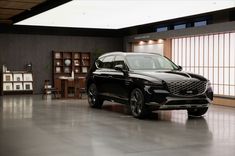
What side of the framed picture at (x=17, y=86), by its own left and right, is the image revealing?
front

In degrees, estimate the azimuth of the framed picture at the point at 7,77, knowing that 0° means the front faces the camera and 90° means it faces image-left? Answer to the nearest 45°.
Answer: approximately 0°

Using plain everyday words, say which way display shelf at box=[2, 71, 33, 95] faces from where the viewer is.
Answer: facing the viewer

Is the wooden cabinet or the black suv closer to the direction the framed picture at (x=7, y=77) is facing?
the black suv

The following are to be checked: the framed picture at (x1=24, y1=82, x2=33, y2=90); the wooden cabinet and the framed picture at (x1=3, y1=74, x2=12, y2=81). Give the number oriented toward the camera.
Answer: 3

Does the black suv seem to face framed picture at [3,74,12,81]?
no

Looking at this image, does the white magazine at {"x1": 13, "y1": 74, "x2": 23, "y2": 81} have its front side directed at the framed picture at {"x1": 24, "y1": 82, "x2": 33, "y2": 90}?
no

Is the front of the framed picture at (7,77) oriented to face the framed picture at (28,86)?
no

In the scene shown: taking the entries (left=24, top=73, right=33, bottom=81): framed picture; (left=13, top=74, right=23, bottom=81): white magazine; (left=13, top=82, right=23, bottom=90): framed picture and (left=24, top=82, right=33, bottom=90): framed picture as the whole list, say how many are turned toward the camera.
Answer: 4

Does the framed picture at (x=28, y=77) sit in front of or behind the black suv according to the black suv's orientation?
behind

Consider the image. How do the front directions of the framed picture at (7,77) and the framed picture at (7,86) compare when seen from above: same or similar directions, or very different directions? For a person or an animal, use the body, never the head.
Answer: same or similar directions

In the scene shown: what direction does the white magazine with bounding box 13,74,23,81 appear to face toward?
toward the camera

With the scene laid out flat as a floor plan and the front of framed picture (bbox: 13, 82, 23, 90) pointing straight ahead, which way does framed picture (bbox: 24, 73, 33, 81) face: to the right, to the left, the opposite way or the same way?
the same way

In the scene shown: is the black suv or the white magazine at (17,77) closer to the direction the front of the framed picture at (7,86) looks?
the black suv

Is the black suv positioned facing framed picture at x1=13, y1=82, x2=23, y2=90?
no

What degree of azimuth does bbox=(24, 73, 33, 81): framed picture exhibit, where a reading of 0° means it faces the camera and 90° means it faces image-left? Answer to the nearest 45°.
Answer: approximately 0°

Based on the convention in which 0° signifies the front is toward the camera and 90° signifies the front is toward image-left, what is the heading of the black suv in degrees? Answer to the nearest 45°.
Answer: approximately 315°
